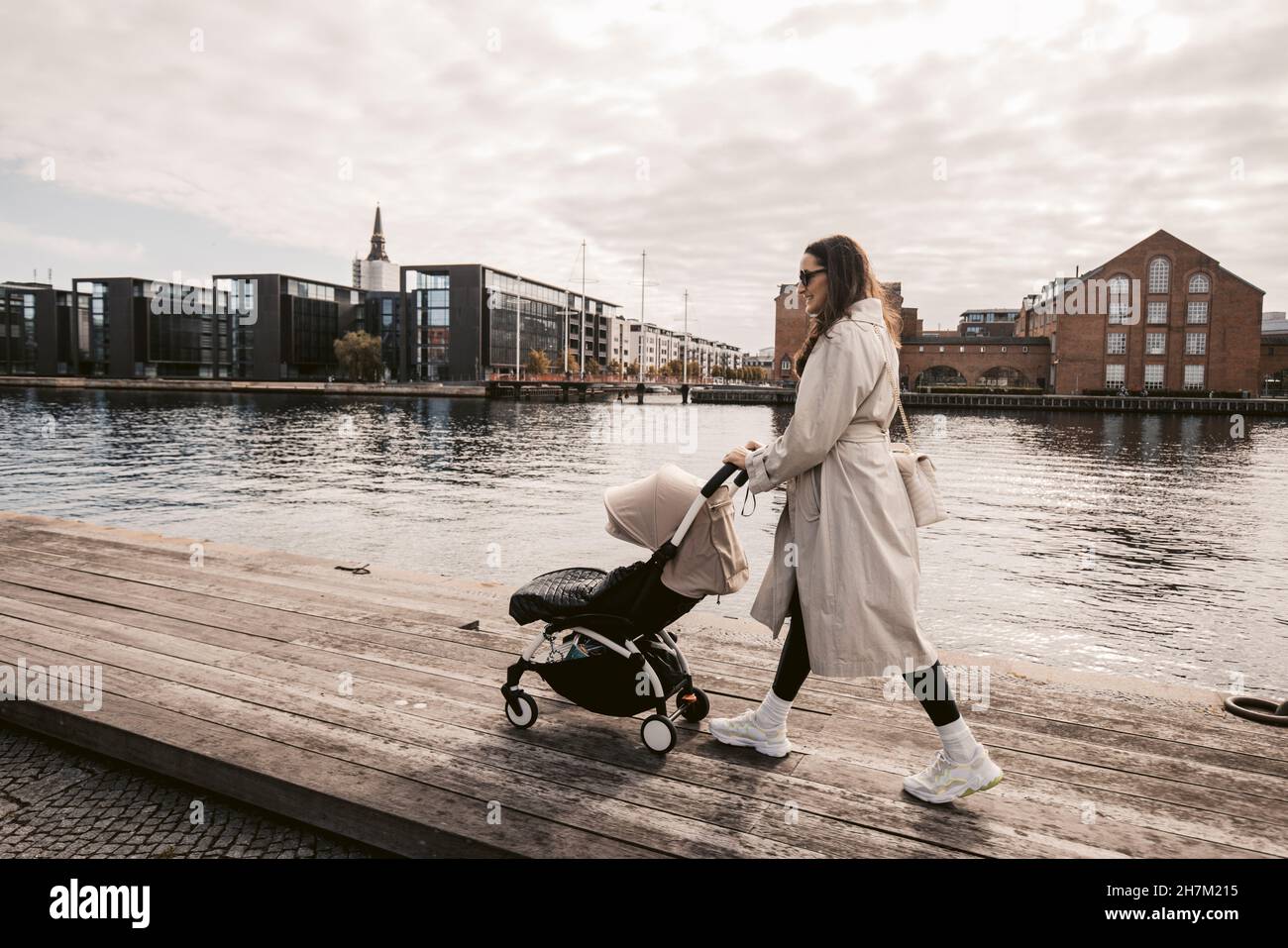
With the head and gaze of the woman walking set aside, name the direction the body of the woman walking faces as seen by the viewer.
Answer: to the viewer's left

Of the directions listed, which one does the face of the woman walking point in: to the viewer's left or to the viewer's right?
to the viewer's left
